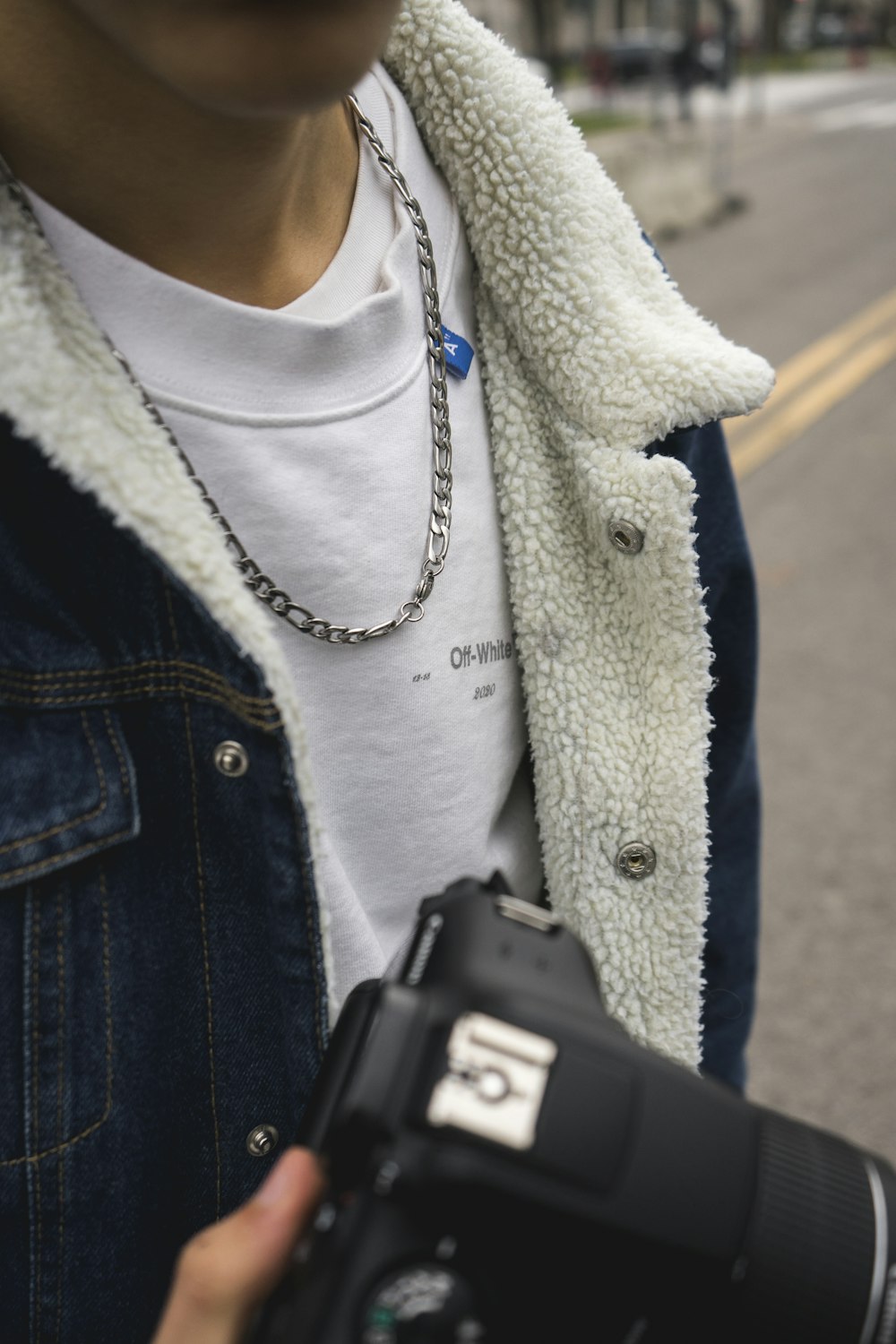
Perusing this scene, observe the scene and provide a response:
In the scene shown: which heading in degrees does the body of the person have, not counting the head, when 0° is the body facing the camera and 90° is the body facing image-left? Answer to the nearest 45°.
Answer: approximately 315°
